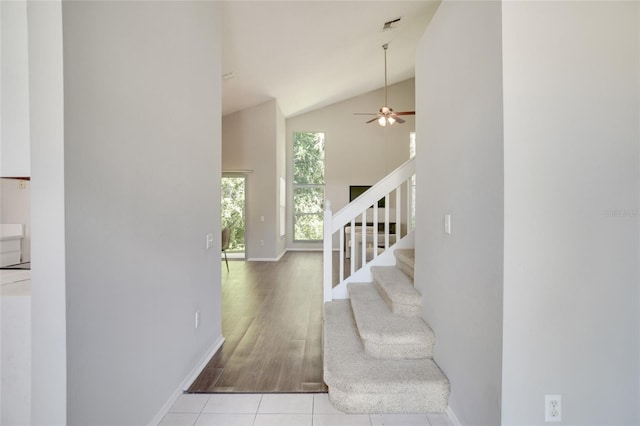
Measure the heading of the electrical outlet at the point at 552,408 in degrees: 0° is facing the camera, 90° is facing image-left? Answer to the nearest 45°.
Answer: approximately 0°

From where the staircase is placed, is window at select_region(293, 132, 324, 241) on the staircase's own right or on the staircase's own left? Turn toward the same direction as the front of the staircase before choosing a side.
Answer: on the staircase's own right

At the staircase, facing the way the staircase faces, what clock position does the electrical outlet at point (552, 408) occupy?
The electrical outlet is roughly at 9 o'clock from the staircase.

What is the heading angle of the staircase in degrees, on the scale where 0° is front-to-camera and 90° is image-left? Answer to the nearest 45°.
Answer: approximately 45°
